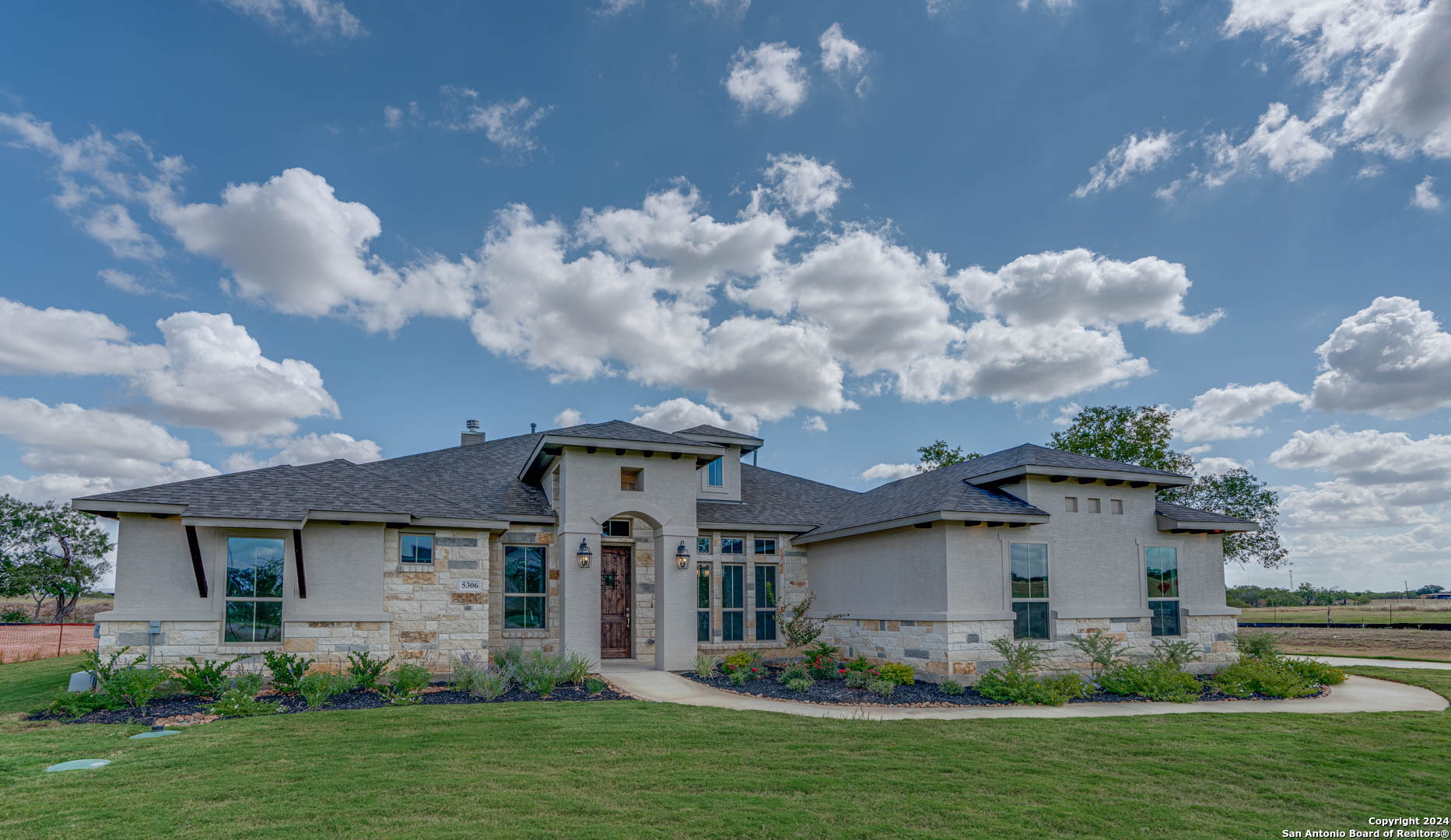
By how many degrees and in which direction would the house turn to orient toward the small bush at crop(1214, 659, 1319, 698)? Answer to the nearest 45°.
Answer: approximately 90° to its left

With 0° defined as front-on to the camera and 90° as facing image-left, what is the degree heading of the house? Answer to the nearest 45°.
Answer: approximately 0°

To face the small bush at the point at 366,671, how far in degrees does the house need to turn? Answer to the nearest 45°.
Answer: approximately 45° to its right

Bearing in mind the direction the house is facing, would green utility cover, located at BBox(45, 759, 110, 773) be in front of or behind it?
in front
